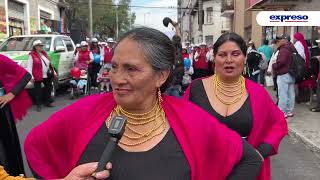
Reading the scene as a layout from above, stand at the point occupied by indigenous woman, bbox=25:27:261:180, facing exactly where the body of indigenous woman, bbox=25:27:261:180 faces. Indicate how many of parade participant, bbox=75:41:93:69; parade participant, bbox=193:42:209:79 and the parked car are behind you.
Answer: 3

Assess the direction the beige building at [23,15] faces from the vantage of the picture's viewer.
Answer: facing the viewer and to the right of the viewer

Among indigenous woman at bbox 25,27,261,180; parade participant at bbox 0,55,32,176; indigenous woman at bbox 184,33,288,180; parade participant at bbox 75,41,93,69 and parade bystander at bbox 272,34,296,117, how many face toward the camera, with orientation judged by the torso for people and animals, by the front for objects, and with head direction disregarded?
4

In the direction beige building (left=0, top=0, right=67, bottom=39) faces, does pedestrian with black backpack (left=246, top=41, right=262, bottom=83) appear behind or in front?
in front

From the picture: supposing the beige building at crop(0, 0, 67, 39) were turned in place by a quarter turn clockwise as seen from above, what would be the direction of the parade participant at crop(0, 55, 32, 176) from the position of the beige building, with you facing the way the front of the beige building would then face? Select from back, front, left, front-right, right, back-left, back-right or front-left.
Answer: front-left

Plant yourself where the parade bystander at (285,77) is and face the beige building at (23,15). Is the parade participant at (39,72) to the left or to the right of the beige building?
left

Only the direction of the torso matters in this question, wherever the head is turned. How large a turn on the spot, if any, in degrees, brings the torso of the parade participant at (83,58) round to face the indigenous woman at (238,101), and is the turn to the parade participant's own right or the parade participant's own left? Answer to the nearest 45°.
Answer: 0° — they already face them
